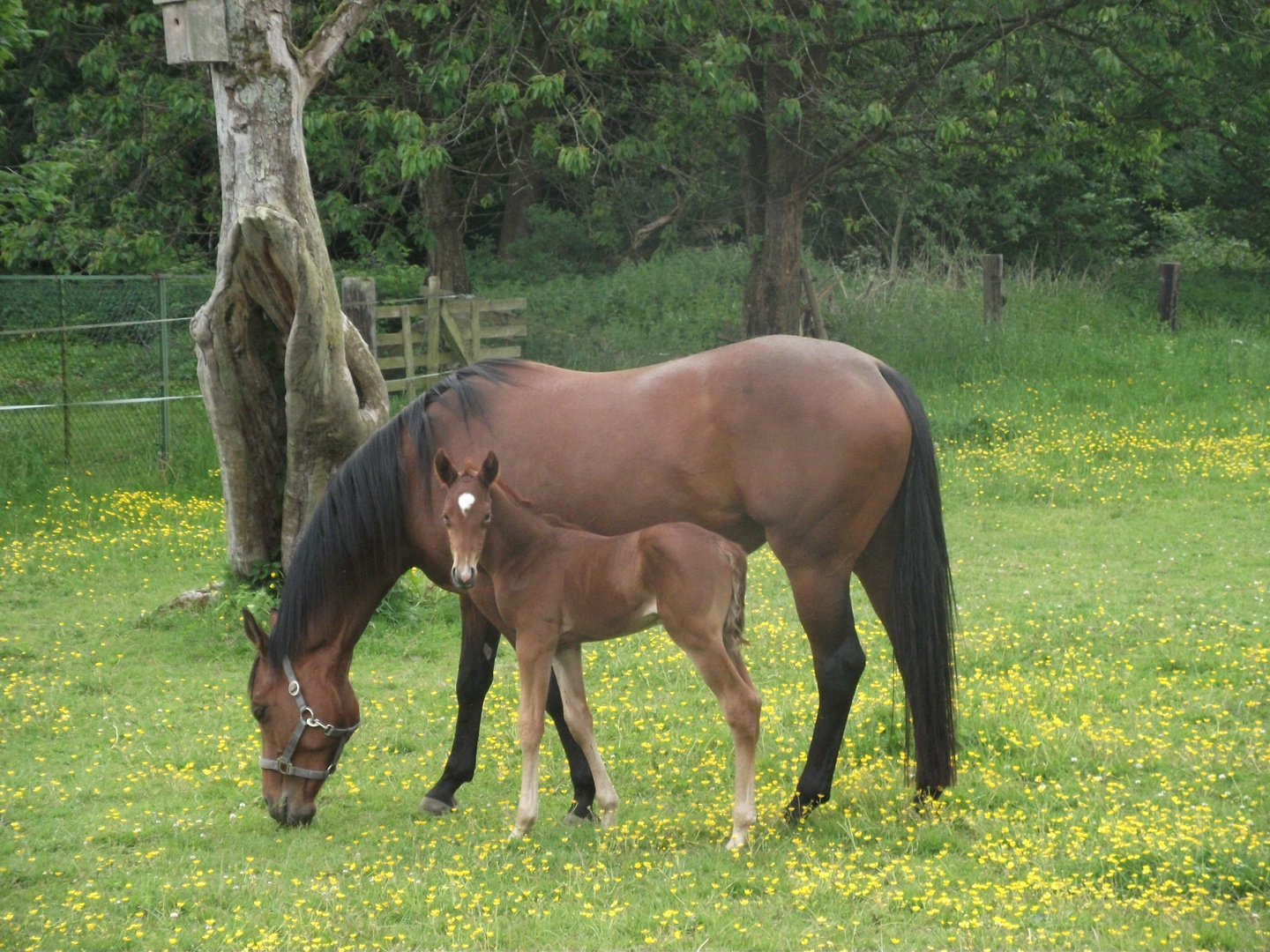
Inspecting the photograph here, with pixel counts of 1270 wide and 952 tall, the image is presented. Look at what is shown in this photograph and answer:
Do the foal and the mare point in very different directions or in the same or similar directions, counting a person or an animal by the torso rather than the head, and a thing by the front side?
same or similar directions

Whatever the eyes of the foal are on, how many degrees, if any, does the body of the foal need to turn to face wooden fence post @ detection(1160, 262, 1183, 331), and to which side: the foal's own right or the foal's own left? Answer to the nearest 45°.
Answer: approximately 135° to the foal's own right

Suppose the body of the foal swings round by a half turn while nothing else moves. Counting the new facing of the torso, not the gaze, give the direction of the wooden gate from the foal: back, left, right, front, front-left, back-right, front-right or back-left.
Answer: left

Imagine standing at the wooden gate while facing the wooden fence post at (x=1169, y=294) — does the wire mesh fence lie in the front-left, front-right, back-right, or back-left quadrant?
back-right

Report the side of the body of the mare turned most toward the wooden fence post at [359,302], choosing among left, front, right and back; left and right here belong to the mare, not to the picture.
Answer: right

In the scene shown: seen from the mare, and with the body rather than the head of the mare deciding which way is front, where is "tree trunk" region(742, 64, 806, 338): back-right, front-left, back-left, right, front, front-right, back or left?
right

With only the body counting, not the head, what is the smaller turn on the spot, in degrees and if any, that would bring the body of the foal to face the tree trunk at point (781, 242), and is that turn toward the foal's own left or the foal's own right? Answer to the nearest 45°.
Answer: approximately 90° to the foal's own right

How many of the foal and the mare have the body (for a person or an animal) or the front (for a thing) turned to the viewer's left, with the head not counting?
2

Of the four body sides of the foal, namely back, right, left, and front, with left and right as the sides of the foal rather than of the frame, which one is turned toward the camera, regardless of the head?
left

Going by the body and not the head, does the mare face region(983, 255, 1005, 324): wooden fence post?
no

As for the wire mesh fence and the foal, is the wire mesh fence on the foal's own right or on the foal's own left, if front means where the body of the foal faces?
on the foal's own right

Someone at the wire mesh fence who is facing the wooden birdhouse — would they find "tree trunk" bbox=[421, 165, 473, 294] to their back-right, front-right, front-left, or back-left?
back-left

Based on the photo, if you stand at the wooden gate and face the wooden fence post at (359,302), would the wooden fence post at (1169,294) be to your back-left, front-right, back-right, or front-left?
back-right

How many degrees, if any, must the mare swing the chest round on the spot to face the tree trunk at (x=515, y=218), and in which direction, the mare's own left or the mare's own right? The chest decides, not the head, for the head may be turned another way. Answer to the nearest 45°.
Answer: approximately 90° to the mare's own right

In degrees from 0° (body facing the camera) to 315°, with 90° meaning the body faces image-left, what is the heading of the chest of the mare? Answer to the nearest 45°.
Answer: approximately 90°
